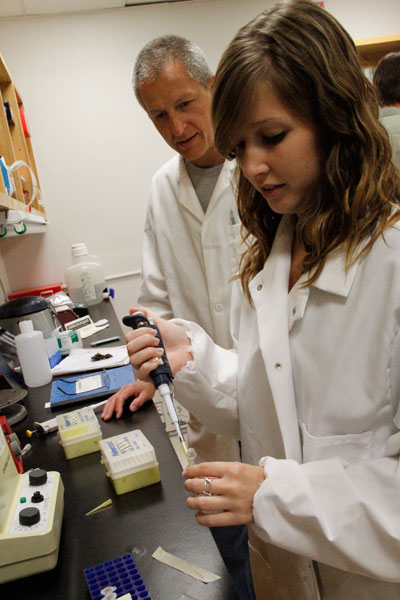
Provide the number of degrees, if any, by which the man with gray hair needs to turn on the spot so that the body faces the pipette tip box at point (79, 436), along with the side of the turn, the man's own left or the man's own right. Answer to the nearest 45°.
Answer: approximately 45° to the man's own right

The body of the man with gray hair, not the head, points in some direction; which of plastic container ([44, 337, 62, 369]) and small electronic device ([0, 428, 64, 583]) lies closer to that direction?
the small electronic device

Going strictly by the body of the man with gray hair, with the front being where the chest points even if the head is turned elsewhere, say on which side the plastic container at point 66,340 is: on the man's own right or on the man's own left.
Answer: on the man's own right

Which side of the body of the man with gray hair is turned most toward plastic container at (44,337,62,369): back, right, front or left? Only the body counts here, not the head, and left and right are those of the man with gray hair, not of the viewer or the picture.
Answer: right

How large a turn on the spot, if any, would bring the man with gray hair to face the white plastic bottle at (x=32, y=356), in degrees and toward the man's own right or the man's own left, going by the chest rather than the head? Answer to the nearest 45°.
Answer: approximately 90° to the man's own right

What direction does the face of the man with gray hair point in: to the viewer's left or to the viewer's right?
to the viewer's right
